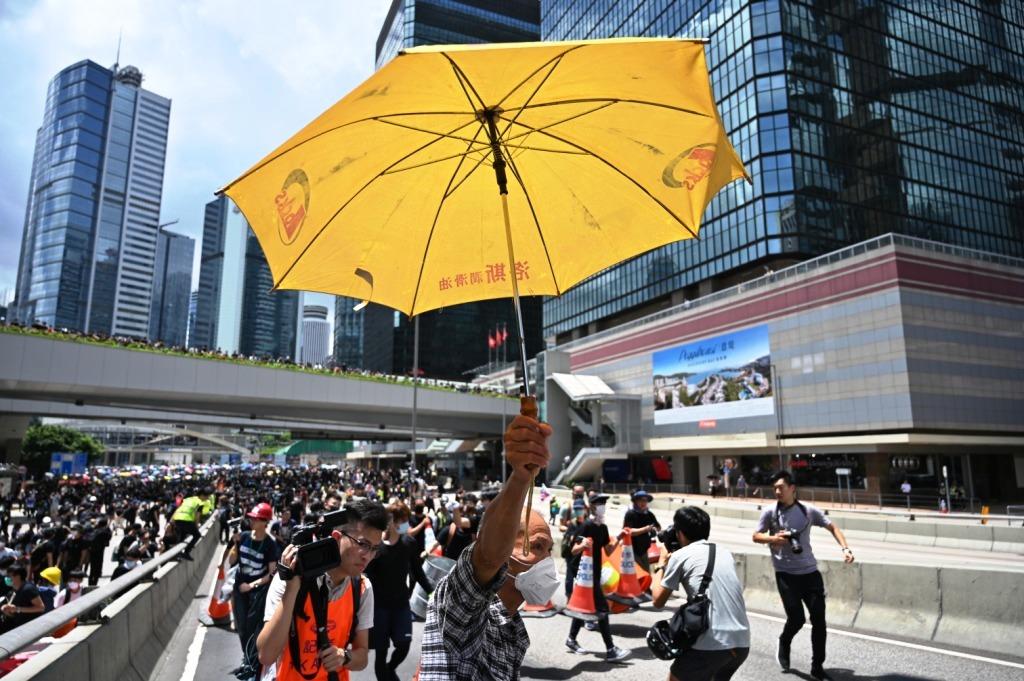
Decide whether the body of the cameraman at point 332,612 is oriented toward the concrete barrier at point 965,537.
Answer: no

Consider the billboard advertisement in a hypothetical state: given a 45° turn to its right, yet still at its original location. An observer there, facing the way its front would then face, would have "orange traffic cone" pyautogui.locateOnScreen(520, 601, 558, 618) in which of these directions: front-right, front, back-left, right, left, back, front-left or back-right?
left

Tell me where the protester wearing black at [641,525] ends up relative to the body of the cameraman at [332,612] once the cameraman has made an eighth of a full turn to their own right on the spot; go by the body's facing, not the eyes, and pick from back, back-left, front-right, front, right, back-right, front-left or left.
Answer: back-left

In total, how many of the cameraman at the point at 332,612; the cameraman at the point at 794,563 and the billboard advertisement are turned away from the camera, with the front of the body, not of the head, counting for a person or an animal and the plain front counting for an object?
0

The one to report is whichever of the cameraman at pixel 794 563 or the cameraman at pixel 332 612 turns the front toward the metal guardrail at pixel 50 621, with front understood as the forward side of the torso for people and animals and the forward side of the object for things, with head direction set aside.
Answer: the cameraman at pixel 794 563

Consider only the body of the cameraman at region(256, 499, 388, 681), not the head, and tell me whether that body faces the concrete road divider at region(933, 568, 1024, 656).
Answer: no

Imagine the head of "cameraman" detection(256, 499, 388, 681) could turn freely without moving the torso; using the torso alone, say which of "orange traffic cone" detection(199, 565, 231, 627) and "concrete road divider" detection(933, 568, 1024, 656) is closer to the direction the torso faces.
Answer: the concrete road divider

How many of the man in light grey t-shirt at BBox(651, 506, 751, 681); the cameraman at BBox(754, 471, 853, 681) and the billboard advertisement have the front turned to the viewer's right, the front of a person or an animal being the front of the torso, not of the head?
0

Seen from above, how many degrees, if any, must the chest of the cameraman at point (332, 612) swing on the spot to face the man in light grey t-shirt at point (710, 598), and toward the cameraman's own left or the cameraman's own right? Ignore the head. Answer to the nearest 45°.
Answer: approximately 45° to the cameraman's own left

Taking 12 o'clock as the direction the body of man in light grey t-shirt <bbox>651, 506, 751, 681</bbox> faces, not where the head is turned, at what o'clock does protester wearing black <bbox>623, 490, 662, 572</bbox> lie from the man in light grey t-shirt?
The protester wearing black is roughly at 1 o'clock from the man in light grey t-shirt.

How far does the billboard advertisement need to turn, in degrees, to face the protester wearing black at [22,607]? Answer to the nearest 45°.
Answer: approximately 45° to its left

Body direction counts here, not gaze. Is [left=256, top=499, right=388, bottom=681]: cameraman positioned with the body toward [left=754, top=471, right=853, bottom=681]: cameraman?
no

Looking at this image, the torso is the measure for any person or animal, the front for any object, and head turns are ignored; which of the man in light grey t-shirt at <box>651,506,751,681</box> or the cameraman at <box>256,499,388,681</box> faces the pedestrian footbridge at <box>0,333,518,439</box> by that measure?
the man in light grey t-shirt

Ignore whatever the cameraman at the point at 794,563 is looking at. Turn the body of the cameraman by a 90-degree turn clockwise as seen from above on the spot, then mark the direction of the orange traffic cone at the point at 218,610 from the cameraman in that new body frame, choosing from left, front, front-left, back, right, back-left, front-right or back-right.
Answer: front-left

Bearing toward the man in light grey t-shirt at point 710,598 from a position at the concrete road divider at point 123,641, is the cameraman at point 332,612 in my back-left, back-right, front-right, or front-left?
front-right

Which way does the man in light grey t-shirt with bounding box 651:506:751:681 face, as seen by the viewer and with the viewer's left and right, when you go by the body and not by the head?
facing away from the viewer and to the left of the viewer

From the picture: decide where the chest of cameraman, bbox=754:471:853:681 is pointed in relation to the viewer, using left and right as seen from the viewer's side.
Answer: facing the viewer and to the left of the viewer

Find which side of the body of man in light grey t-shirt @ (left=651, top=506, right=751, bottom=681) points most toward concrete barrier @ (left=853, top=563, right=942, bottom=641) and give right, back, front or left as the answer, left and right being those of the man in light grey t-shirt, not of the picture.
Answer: right

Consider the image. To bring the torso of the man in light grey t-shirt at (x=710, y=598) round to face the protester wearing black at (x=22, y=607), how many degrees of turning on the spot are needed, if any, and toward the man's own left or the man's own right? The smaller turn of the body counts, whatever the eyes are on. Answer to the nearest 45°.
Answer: approximately 45° to the man's own left

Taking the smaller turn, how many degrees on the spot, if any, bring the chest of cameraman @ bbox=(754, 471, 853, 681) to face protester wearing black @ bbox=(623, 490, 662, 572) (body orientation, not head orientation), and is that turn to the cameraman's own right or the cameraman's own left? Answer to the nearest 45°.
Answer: approximately 90° to the cameraman's own right

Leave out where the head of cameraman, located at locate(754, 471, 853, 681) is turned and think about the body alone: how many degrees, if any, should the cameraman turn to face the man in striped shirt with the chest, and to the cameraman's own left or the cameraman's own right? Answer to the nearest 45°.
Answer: approximately 45° to the cameraman's own right
